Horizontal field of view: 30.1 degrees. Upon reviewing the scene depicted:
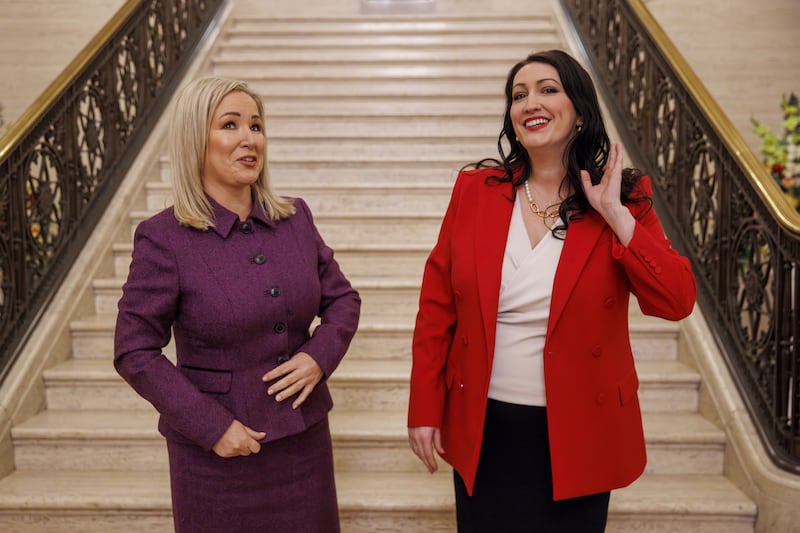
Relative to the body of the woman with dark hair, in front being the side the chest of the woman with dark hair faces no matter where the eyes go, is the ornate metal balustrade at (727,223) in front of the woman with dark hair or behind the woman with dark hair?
behind

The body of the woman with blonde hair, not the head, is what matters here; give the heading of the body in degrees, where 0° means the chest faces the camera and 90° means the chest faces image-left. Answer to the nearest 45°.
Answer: approximately 315°

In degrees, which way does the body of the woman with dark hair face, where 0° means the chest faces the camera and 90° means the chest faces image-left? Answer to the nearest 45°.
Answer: approximately 0°

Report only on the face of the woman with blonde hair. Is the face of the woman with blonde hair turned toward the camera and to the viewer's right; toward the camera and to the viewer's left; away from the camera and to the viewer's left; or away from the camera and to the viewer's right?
toward the camera and to the viewer's right
